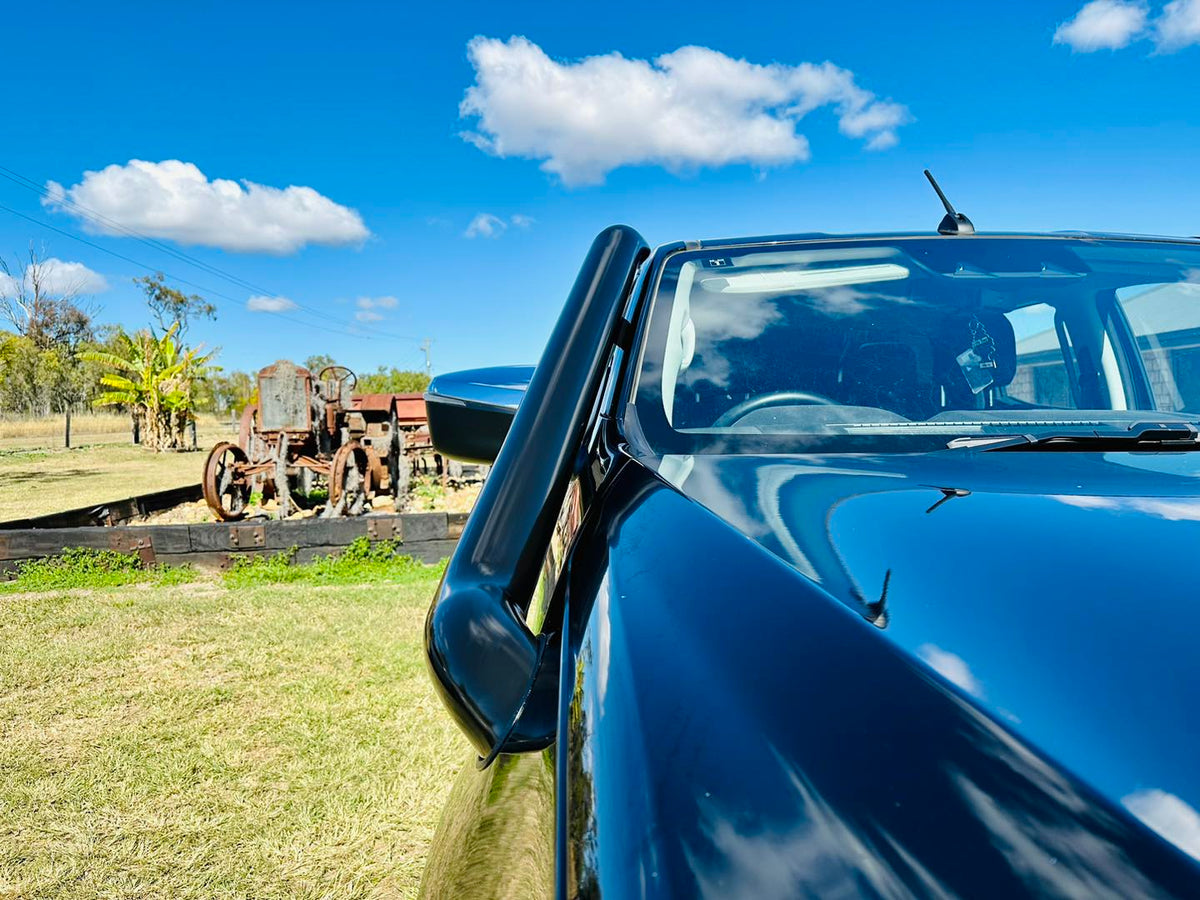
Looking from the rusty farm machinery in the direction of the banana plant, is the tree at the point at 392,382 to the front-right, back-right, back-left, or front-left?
front-right

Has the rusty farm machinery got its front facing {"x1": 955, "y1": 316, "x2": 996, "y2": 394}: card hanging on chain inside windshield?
no

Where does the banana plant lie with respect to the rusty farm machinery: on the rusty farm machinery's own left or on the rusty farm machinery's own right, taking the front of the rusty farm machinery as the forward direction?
on the rusty farm machinery's own right

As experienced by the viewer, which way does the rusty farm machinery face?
facing the viewer and to the left of the viewer

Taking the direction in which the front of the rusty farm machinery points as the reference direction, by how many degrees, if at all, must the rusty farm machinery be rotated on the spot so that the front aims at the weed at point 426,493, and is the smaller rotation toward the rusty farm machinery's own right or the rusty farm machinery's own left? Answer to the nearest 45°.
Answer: approximately 180°

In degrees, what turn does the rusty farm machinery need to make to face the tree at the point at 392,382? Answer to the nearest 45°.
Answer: approximately 135° to its right
